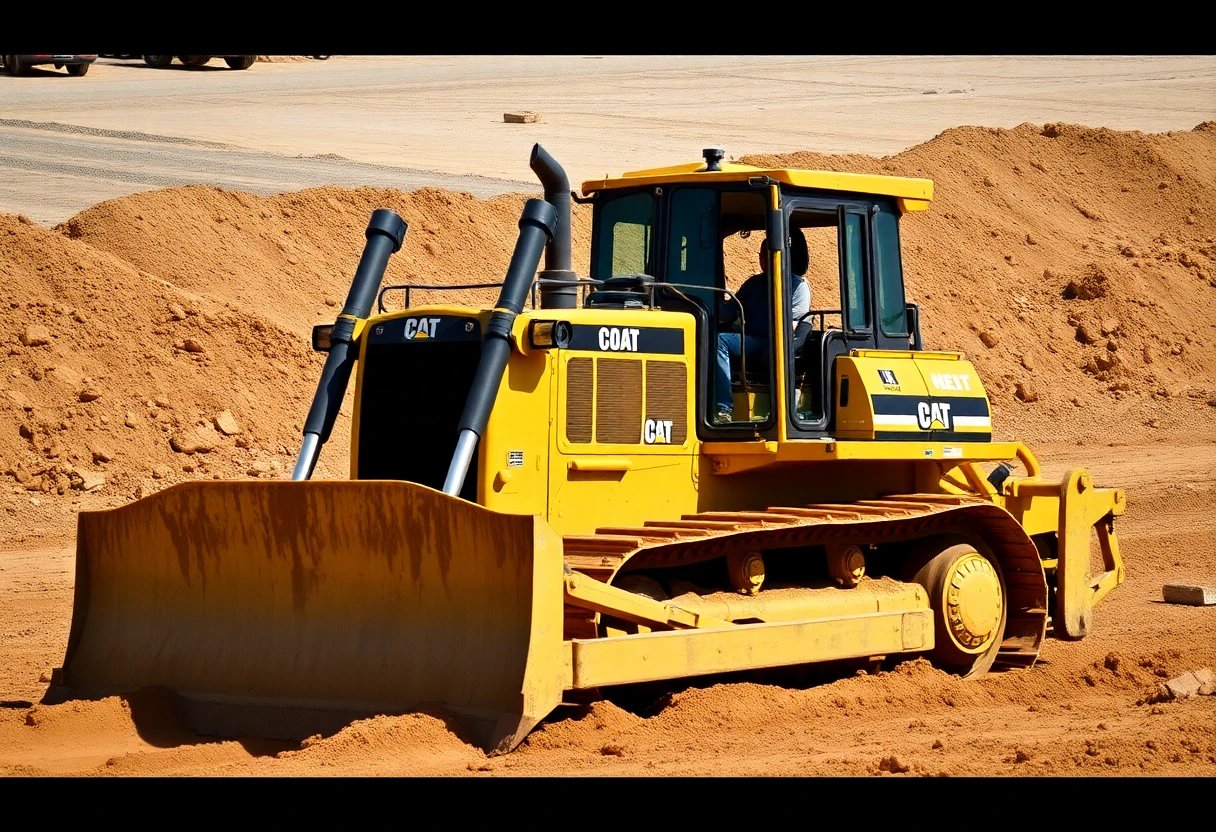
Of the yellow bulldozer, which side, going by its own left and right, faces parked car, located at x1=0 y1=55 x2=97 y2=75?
right

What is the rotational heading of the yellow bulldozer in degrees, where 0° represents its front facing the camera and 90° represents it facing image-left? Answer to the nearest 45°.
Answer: approximately 45°

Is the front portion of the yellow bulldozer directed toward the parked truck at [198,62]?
no
